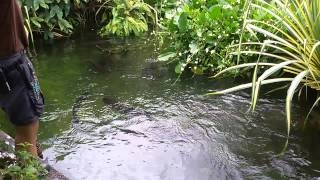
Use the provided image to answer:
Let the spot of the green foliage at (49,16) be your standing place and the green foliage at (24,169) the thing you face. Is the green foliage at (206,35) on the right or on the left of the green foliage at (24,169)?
left
